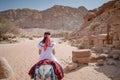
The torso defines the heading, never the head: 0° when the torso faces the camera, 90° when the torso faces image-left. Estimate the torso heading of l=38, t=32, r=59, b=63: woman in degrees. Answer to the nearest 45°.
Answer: approximately 180°
